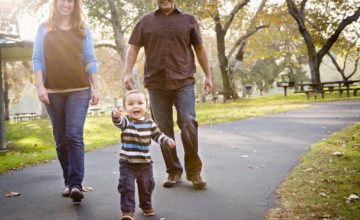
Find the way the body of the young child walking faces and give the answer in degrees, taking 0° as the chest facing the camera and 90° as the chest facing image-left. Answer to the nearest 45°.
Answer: approximately 0°

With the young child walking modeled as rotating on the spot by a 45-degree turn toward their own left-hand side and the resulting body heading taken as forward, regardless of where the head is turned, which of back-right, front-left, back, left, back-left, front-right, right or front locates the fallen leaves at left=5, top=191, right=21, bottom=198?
back

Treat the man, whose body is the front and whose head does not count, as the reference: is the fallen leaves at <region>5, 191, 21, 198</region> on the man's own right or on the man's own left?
on the man's own right

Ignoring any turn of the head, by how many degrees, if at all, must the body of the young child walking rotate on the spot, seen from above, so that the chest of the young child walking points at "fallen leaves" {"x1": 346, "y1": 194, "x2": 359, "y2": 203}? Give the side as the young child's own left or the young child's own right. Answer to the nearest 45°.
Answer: approximately 90° to the young child's own left

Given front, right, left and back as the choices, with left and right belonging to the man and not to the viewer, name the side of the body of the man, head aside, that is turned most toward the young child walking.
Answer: front

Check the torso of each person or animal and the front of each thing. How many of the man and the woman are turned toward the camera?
2
